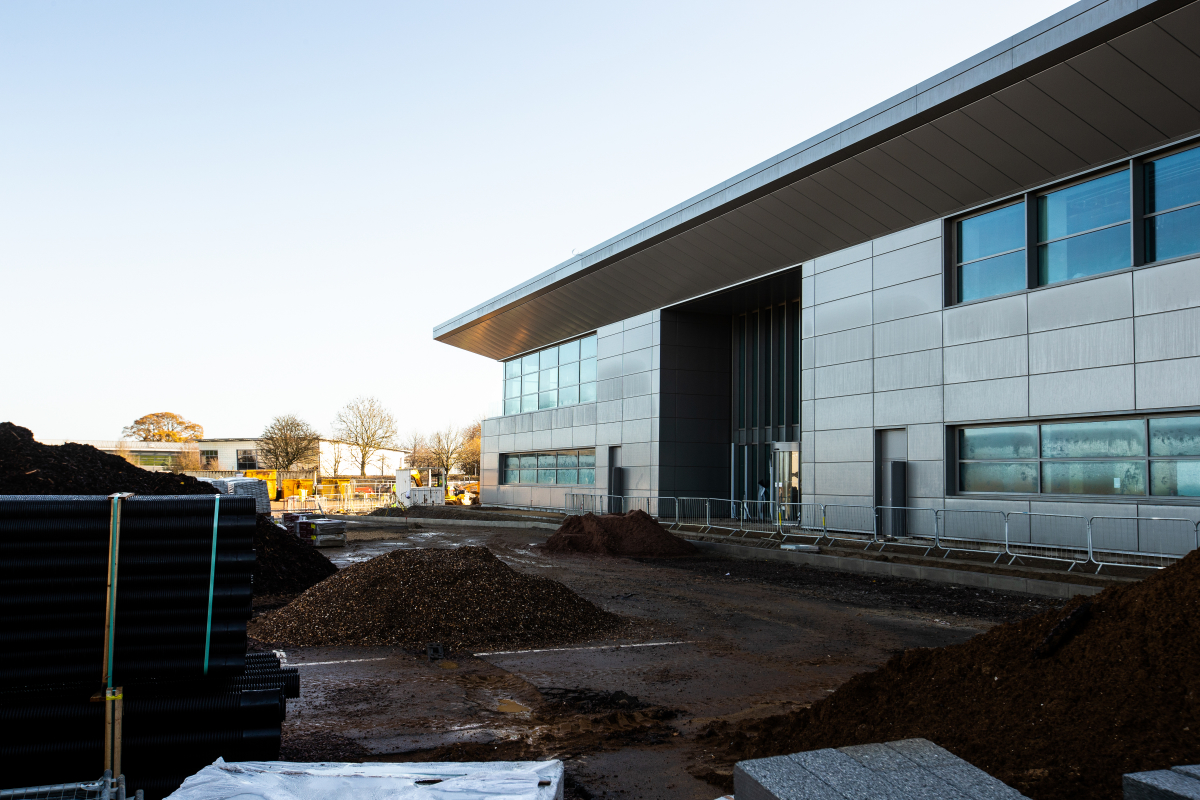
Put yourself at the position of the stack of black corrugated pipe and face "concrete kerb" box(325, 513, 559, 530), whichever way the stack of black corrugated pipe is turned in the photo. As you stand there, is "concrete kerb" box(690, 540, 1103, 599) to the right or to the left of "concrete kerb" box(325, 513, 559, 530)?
right

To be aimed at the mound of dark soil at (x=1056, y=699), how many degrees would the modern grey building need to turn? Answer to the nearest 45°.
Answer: approximately 45° to its left

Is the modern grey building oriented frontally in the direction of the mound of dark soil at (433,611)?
yes

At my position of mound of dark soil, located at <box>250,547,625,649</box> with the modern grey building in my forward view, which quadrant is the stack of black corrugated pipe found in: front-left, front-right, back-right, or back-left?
back-right

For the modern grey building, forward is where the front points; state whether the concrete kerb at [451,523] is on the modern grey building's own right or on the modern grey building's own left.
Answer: on the modern grey building's own right

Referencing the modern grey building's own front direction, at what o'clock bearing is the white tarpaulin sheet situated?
The white tarpaulin sheet is roughly at 11 o'clock from the modern grey building.

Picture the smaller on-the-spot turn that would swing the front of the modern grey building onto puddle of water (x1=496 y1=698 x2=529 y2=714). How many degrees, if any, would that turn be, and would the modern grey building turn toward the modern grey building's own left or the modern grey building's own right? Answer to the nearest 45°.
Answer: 0° — it already faces it

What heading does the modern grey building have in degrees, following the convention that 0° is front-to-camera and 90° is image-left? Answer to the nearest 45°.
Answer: approximately 45°
